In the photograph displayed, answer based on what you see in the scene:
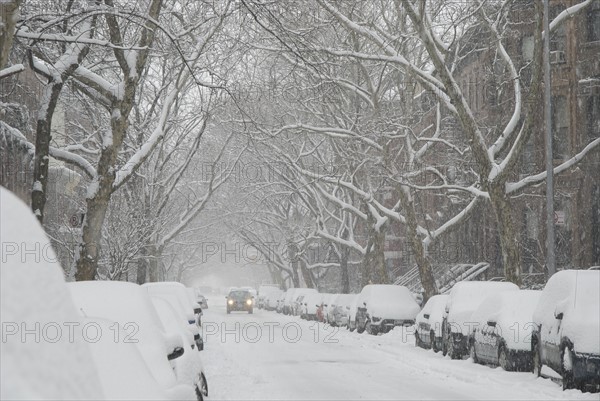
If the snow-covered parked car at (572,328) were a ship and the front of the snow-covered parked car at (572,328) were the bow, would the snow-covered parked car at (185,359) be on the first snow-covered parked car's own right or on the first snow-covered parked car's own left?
on the first snow-covered parked car's own right

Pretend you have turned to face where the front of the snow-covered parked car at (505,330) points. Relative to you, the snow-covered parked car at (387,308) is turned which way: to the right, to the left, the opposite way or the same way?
the same way

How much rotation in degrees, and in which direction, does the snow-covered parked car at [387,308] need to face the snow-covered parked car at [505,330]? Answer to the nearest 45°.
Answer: approximately 45° to its right

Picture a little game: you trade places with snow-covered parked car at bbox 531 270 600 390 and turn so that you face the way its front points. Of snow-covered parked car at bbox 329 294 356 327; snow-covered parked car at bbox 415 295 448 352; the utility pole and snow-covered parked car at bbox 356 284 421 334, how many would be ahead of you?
0

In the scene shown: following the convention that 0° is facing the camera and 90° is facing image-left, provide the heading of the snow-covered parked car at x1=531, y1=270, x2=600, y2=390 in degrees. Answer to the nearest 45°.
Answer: approximately 315°

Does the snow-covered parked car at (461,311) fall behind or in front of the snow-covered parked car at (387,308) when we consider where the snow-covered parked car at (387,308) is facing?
in front

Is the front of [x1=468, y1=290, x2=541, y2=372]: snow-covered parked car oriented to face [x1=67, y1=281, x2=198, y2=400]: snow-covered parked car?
no

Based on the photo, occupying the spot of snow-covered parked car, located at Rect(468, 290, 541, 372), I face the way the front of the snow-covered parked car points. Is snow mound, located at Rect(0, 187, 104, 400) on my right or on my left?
on my right

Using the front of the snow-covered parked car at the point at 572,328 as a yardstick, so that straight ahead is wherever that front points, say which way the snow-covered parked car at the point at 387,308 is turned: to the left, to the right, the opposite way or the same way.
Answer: the same way

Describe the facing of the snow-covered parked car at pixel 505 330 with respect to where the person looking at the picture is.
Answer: facing the viewer and to the right of the viewer

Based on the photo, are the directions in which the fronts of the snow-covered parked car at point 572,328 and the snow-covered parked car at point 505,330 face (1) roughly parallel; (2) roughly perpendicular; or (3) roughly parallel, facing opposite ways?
roughly parallel

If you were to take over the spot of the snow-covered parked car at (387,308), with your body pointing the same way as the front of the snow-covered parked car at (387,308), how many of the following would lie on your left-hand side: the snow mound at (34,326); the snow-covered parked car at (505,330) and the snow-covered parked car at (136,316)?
0

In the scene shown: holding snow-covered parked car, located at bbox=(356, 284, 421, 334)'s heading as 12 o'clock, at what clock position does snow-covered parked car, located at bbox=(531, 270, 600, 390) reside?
snow-covered parked car, located at bbox=(531, 270, 600, 390) is roughly at 1 o'clock from snow-covered parked car, located at bbox=(356, 284, 421, 334).

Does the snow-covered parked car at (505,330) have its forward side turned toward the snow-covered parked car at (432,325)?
no

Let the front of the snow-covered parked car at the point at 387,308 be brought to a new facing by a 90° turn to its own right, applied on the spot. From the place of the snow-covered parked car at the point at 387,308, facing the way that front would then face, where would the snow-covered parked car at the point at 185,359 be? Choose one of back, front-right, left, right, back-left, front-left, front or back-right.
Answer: front-left
